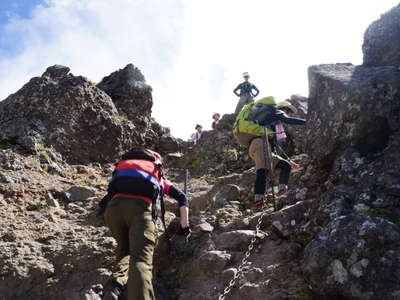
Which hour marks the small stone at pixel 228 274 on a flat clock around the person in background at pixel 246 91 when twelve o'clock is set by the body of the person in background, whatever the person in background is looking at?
The small stone is roughly at 12 o'clock from the person in background.

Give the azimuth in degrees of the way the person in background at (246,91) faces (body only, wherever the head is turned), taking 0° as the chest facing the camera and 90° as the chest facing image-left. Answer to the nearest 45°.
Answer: approximately 0°

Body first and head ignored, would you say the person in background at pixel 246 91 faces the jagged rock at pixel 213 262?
yes

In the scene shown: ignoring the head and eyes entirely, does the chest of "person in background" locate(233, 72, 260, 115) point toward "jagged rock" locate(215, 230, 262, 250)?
yes

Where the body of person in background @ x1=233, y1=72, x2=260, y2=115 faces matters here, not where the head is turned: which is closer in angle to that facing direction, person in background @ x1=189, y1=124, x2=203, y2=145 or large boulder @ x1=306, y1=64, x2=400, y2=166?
the large boulder

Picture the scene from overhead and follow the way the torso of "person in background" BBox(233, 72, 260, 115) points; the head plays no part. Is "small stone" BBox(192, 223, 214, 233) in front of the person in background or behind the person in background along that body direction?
in front

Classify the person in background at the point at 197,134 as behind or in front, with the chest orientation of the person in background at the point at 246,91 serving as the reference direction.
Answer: behind

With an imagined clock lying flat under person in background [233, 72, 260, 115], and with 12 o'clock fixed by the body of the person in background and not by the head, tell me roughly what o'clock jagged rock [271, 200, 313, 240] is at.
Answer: The jagged rock is roughly at 12 o'clock from the person in background.

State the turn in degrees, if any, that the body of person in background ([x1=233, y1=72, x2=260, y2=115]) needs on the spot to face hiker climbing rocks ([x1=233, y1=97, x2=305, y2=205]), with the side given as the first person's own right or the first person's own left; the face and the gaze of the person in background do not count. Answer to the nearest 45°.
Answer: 0° — they already face them

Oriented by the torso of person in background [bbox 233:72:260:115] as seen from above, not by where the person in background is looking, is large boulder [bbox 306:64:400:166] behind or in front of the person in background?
in front

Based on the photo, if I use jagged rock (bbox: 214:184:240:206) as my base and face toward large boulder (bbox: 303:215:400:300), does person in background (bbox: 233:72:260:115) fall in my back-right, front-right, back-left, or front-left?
back-left

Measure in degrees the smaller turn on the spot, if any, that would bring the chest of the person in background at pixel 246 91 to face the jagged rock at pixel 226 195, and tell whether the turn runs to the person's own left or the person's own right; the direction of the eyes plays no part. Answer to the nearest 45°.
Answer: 0° — they already face it
